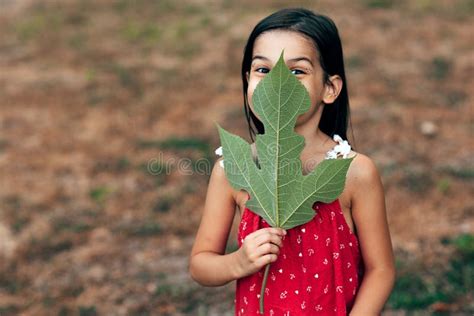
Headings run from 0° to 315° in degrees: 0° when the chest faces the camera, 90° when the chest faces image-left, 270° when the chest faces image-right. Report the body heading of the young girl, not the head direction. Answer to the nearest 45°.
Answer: approximately 0°
